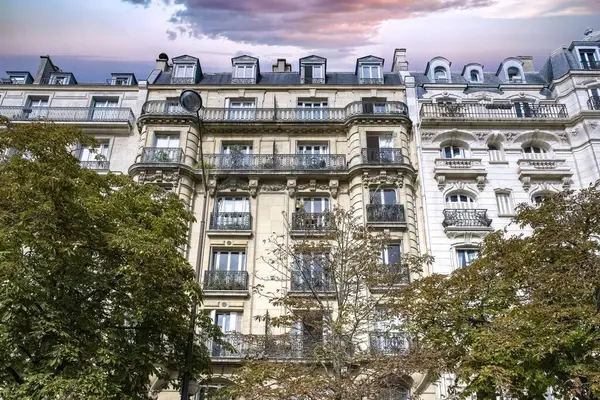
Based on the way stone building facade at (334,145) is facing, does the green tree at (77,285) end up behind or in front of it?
in front

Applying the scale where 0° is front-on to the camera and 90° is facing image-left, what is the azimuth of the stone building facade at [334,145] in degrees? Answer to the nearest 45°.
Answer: approximately 0°

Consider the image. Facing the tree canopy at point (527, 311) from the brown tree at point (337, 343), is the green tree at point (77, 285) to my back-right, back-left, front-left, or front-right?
back-right
